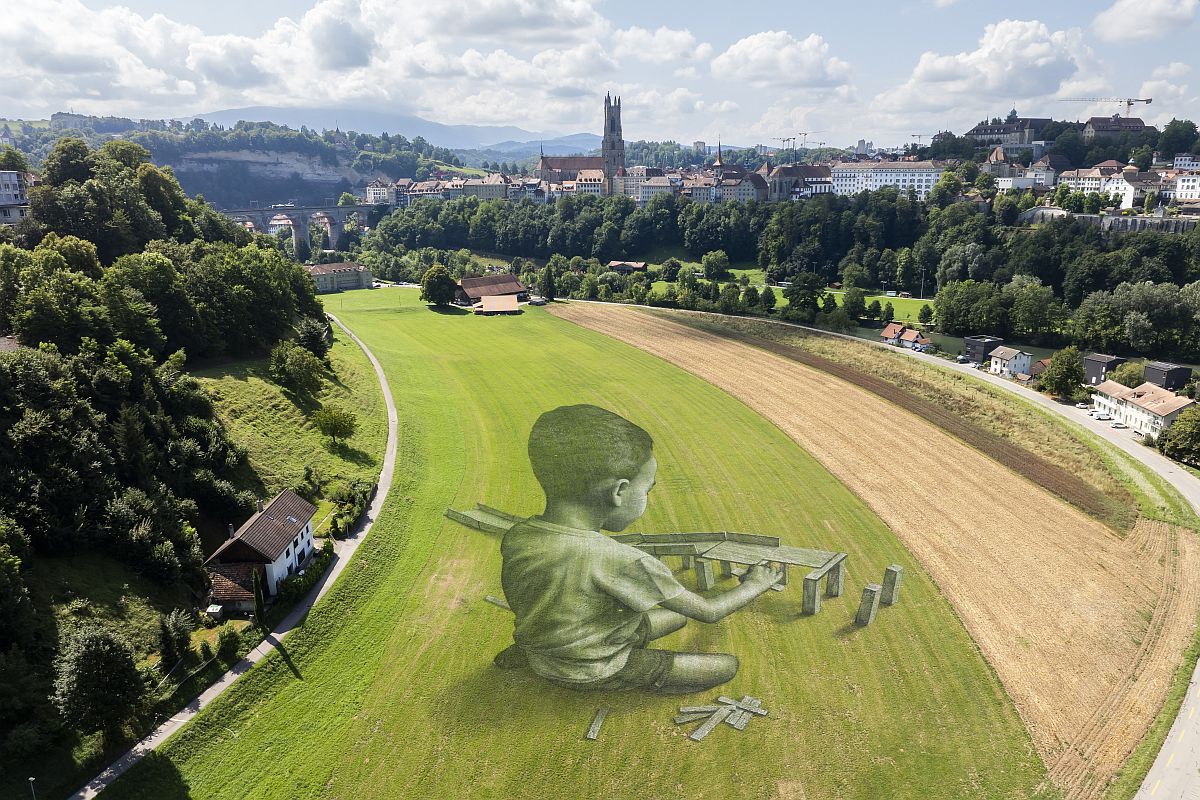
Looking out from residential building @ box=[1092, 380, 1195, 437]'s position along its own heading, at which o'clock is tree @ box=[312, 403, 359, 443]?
The tree is roughly at 12 o'clock from the residential building.

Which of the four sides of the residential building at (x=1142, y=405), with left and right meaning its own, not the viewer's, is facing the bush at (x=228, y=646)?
front

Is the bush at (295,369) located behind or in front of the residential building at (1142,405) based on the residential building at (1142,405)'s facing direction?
in front

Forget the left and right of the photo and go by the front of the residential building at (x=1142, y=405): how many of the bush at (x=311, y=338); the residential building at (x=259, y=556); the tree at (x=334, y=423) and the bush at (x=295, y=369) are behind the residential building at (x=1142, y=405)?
0

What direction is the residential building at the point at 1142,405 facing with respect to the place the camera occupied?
facing the viewer and to the left of the viewer

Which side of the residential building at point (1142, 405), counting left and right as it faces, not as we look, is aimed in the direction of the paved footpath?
front

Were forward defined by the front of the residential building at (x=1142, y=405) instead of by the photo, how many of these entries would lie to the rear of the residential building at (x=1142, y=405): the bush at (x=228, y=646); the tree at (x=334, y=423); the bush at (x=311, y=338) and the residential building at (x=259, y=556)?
0

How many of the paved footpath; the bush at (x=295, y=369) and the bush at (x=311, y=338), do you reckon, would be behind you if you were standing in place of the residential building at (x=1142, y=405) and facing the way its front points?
0
